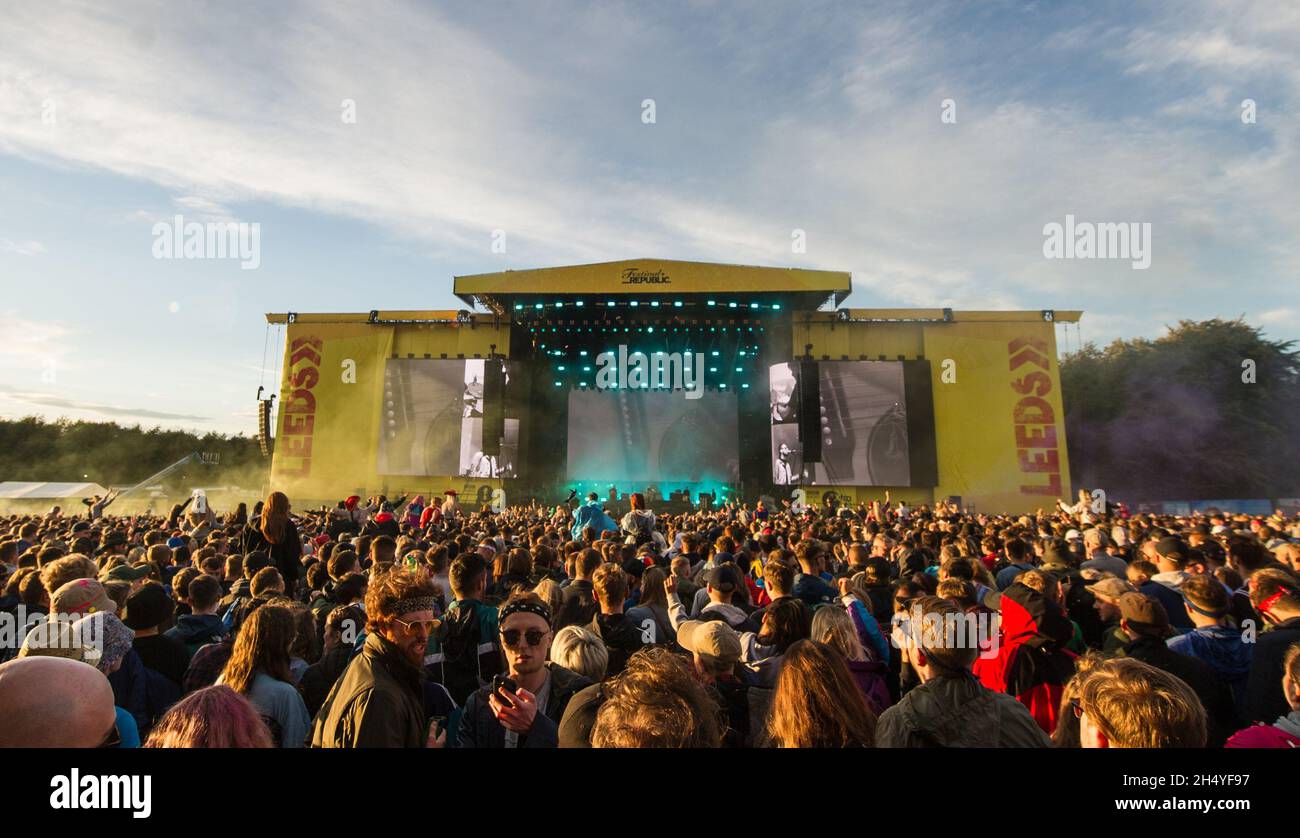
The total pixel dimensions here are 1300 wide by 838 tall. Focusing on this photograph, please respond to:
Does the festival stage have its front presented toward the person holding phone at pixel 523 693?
yes

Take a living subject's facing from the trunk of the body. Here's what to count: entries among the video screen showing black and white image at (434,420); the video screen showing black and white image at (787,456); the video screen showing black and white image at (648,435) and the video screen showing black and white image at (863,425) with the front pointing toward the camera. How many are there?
4

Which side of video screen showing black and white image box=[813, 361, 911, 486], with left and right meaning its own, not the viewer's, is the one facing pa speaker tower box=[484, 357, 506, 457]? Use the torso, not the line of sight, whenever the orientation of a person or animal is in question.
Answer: right

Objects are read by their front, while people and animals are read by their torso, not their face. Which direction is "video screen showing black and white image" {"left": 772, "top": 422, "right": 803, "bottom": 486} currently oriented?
toward the camera

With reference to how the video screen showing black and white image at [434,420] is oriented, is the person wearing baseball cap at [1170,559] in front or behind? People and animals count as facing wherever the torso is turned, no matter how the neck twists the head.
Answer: in front

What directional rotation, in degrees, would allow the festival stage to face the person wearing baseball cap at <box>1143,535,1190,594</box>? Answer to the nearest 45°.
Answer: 0° — it already faces them

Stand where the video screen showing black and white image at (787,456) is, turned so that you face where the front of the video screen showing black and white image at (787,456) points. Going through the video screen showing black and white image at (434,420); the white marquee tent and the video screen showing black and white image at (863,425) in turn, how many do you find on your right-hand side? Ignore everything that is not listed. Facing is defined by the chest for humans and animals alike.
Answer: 2

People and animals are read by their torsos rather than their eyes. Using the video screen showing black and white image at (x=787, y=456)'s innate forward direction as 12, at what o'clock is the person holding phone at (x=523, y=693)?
The person holding phone is roughly at 12 o'clock from the video screen showing black and white image.

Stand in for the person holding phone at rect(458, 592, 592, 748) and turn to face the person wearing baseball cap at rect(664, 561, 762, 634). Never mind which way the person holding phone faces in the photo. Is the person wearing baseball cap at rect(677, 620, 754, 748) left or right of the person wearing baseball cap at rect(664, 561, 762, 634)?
right

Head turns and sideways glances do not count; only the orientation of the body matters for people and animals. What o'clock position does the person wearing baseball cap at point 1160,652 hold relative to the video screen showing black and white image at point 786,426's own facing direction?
The person wearing baseball cap is roughly at 12 o'clock from the video screen showing black and white image.

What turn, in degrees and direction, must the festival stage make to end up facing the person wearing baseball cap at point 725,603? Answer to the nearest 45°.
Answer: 0° — it already faces them

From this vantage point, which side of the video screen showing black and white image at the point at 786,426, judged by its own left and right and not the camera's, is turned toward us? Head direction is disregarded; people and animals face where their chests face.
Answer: front

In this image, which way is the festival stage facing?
toward the camera

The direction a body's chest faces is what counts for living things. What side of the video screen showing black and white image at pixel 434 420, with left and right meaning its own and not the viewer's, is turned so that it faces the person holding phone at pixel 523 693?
front
